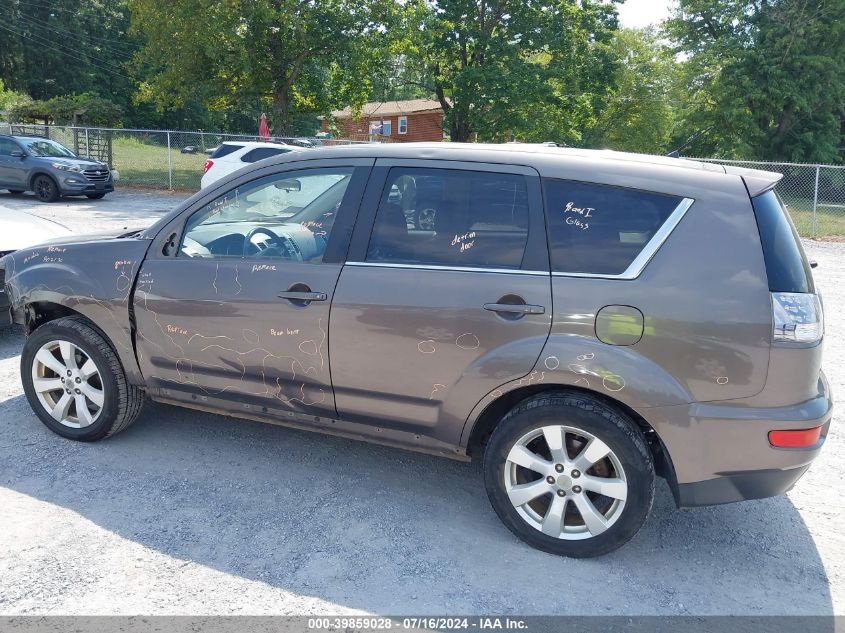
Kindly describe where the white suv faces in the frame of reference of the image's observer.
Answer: facing away from the viewer and to the right of the viewer

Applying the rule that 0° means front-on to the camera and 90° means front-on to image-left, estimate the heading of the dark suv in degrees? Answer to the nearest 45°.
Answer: approximately 315°

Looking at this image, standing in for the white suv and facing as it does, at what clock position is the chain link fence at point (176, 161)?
The chain link fence is roughly at 8 o'clock from the white suv.

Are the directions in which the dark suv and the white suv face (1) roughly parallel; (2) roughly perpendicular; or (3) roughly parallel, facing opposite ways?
roughly perpendicular

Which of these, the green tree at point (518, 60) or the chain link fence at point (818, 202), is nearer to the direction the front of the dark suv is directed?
the chain link fence

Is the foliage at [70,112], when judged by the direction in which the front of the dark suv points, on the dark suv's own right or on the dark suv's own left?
on the dark suv's own left

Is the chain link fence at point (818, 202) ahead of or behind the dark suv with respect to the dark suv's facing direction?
ahead

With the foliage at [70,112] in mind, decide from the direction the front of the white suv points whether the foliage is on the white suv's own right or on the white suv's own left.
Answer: on the white suv's own left

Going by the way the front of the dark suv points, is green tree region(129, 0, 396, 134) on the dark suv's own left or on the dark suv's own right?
on the dark suv's own left

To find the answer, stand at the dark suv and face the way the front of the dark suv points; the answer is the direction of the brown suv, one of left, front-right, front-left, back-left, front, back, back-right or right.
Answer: front-right

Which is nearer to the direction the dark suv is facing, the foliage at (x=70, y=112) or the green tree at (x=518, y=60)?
the green tree

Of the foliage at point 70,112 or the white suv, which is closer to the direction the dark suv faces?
the white suv

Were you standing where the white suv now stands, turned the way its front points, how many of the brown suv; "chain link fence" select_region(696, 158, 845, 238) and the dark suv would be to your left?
1

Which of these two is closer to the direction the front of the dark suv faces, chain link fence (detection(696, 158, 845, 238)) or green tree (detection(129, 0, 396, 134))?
the chain link fence

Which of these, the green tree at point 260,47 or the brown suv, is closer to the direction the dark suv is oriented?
the brown suv

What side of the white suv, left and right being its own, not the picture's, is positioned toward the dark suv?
back
